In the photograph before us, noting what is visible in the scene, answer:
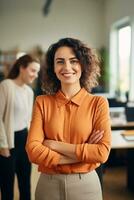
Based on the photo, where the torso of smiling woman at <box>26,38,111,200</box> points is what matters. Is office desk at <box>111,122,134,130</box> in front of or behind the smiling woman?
behind

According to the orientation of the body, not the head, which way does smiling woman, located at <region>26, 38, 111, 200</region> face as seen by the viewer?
toward the camera

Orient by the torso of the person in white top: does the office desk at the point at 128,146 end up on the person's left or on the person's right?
on the person's left

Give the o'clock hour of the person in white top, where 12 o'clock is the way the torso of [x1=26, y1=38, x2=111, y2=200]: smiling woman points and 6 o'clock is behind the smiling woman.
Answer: The person in white top is roughly at 5 o'clock from the smiling woman.

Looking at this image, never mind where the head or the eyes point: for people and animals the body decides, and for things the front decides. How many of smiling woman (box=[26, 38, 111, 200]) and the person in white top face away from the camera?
0
